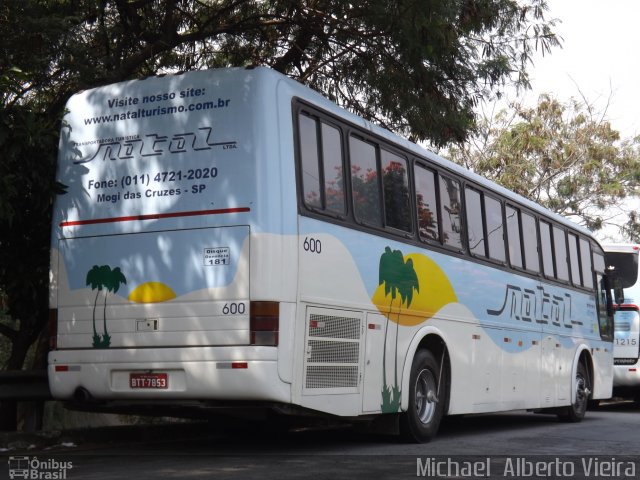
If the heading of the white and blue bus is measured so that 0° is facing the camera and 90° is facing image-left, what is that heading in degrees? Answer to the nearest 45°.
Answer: approximately 225°

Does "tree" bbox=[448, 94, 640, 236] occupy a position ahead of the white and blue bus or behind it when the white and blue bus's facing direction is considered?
ahead
